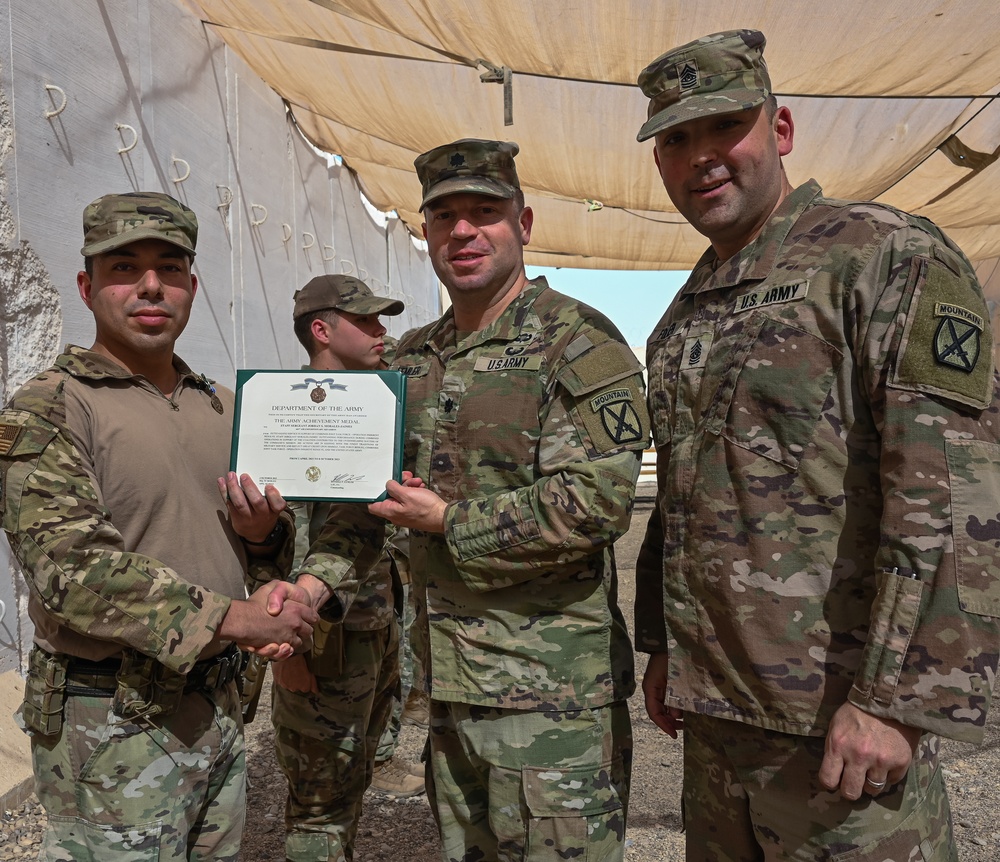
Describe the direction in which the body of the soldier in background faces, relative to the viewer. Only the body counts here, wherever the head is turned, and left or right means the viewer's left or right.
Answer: facing to the right of the viewer

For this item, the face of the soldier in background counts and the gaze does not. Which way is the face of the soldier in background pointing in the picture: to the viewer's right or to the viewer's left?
to the viewer's right
